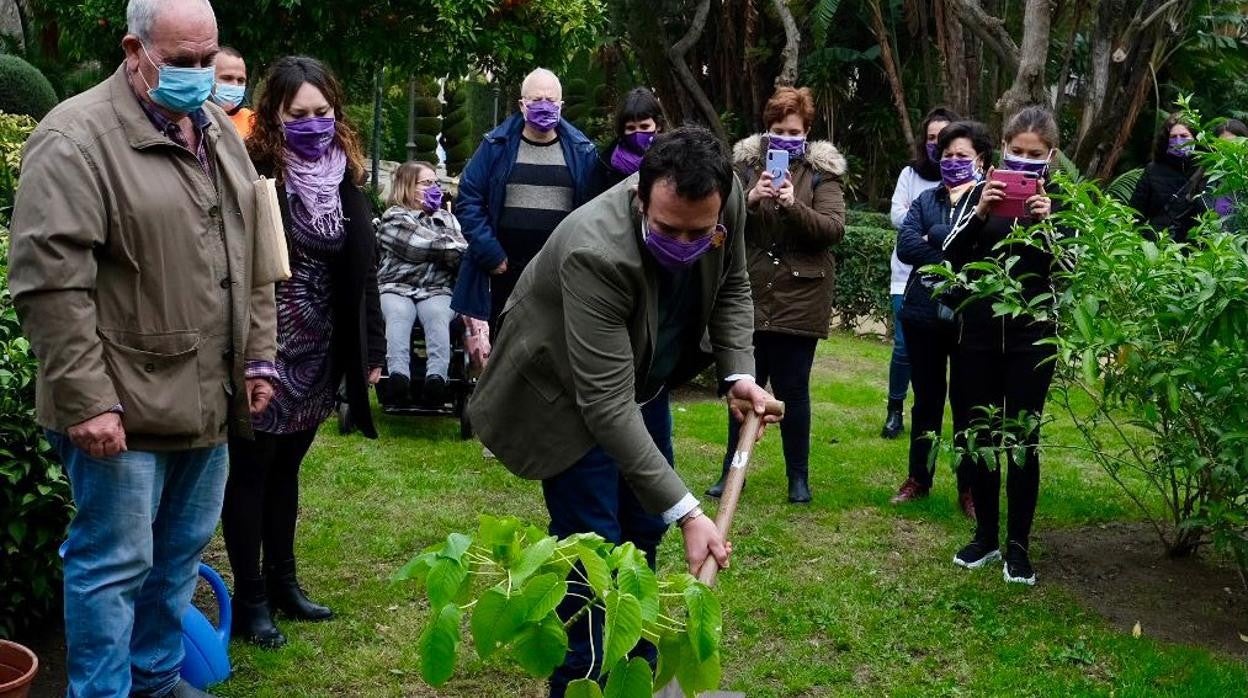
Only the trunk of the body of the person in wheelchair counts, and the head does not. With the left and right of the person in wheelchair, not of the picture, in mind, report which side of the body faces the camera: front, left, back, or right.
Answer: front

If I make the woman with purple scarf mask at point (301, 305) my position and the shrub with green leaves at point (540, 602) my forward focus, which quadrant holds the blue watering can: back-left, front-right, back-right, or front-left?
front-right

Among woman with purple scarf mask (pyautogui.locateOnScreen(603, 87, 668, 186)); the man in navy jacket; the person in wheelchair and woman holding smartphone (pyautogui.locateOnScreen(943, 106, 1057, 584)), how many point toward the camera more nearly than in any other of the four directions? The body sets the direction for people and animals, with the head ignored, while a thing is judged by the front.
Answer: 4

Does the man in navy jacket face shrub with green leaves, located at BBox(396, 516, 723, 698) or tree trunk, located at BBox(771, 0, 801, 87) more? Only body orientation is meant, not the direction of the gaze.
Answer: the shrub with green leaves

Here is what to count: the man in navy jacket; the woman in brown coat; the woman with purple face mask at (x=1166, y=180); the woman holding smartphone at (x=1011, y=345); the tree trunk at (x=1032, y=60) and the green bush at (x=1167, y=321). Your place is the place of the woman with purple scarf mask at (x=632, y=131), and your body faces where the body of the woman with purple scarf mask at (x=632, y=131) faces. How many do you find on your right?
1

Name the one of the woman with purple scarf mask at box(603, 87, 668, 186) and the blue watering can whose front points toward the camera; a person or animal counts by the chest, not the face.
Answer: the woman with purple scarf mask

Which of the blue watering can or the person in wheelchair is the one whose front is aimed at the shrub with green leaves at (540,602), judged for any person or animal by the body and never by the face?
the person in wheelchair

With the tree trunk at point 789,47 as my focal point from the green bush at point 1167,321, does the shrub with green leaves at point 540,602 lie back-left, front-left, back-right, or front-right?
back-left

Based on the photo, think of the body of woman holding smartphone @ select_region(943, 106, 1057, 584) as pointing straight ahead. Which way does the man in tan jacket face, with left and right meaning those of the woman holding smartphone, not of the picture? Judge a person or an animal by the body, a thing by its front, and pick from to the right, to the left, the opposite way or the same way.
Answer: to the left

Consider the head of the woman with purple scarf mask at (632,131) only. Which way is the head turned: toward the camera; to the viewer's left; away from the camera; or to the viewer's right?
toward the camera

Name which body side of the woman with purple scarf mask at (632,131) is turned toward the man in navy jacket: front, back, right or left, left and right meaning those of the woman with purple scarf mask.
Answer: right

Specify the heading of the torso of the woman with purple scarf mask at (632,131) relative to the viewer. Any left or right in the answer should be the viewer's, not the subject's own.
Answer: facing the viewer

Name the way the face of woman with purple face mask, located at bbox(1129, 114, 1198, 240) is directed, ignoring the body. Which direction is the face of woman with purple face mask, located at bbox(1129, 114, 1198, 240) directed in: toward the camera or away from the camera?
toward the camera

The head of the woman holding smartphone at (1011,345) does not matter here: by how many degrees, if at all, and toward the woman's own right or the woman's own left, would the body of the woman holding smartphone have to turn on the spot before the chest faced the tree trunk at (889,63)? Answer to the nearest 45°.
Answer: approximately 180°

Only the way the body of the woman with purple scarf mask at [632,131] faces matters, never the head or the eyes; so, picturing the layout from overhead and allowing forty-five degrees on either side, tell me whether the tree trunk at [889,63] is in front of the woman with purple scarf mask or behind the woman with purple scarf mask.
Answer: behind

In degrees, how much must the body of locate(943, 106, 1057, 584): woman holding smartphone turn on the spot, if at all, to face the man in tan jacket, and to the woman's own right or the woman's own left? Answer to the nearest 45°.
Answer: approximately 45° to the woman's own right

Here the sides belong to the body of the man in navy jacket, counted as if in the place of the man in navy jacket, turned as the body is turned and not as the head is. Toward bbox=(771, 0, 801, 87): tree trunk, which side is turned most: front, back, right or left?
back
